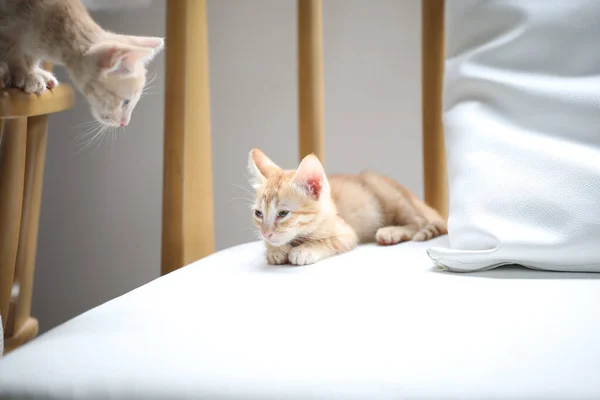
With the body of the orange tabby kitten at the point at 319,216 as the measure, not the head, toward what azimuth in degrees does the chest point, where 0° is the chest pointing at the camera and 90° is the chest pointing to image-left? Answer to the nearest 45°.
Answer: approximately 45°

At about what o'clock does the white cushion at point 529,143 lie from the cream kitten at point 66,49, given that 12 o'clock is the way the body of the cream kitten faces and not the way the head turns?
The white cushion is roughly at 1 o'clock from the cream kitten.

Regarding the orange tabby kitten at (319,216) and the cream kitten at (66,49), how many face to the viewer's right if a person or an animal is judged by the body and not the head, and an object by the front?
1

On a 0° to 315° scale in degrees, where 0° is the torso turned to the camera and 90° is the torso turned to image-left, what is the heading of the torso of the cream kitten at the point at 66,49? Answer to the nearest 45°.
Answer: approximately 270°

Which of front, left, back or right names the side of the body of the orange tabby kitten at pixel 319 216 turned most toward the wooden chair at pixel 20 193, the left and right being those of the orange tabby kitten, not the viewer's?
front

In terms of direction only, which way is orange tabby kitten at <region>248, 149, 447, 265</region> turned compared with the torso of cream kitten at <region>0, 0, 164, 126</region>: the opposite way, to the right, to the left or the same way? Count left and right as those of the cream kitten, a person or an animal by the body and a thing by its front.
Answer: the opposite way

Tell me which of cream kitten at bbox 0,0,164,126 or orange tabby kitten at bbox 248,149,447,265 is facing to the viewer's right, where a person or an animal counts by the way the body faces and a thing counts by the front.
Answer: the cream kitten
